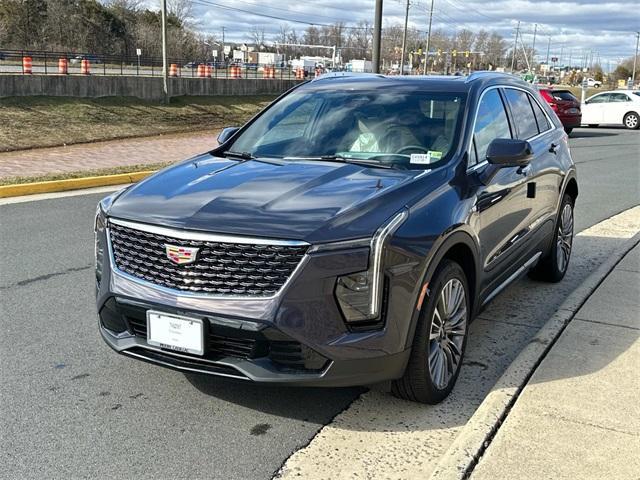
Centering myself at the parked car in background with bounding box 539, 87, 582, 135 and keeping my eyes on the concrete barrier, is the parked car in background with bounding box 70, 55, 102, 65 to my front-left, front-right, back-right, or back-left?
front-right

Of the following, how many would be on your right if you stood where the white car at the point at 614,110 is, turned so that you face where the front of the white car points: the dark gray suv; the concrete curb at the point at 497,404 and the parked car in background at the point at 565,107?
0

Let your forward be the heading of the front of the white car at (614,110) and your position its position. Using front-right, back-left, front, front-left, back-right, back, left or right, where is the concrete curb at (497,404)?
left

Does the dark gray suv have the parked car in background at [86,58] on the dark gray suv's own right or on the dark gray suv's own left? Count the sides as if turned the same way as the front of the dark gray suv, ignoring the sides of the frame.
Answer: on the dark gray suv's own right

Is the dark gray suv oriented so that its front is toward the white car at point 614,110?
no

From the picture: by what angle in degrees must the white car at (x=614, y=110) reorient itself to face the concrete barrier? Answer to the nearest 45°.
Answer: approximately 45° to its left

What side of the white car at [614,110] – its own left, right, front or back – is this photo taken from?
left

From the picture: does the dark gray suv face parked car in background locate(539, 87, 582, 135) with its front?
no

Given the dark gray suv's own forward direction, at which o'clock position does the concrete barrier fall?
The concrete barrier is roughly at 4 o'clock from the dark gray suv.

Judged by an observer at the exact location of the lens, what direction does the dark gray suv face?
facing the viewer and to the left of the viewer

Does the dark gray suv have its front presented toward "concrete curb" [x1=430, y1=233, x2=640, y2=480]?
no

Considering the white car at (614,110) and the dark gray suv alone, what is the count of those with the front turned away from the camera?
0
